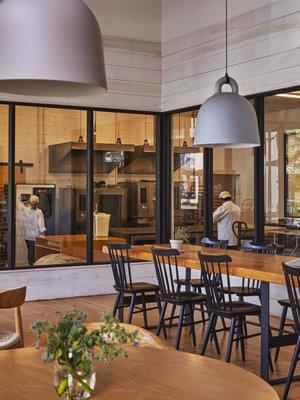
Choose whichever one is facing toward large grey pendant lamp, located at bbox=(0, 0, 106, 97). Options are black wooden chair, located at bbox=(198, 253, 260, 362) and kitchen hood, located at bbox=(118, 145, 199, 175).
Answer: the kitchen hood

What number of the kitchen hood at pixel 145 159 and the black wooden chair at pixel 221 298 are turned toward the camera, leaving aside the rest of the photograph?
1

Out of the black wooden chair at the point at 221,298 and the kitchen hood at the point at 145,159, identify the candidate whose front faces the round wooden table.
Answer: the kitchen hood

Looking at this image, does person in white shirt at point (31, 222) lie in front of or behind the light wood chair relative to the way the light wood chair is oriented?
behind

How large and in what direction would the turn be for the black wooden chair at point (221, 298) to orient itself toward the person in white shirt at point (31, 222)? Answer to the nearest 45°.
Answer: approximately 90° to its left

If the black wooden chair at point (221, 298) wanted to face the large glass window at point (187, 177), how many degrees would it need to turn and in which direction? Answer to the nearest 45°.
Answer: approximately 45° to its left

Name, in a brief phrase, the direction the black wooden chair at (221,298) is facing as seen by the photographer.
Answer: facing away from the viewer and to the right of the viewer

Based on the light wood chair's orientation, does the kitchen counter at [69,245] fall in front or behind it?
behind
